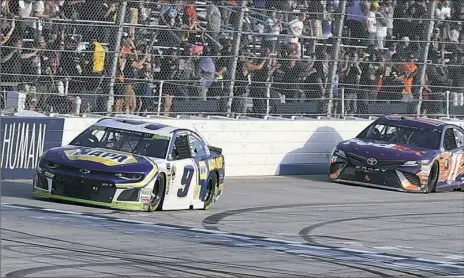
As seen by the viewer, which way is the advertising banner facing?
toward the camera

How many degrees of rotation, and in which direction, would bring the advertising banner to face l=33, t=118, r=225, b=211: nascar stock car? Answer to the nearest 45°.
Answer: approximately 45° to its left

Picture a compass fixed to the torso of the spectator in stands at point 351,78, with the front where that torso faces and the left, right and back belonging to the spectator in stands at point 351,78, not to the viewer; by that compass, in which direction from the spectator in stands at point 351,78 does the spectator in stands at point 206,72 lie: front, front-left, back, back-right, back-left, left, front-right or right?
front-right

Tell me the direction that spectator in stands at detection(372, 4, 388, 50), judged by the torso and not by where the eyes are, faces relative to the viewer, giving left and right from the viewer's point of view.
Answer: facing the viewer and to the left of the viewer

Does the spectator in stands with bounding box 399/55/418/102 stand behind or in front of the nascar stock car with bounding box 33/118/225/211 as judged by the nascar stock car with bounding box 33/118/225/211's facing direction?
behind

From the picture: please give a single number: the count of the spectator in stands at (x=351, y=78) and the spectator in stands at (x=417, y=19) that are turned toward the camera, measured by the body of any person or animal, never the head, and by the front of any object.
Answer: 2

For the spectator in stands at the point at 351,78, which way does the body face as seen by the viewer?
toward the camera
